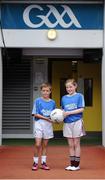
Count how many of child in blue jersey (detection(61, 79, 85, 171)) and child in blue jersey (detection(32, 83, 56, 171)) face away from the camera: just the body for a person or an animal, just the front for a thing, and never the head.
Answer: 0

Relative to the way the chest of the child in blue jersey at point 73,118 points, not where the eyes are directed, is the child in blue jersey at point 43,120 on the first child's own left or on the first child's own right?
on the first child's own right

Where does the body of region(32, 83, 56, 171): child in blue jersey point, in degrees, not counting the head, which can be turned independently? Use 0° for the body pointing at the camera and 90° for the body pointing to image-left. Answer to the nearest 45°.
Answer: approximately 315°

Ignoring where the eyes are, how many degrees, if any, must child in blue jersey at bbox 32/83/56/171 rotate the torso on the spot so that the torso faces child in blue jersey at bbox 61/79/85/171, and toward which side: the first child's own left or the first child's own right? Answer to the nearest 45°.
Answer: approximately 45° to the first child's own left

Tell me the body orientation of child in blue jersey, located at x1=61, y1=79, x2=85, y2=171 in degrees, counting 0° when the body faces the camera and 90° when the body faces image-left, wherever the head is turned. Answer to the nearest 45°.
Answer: approximately 45°
